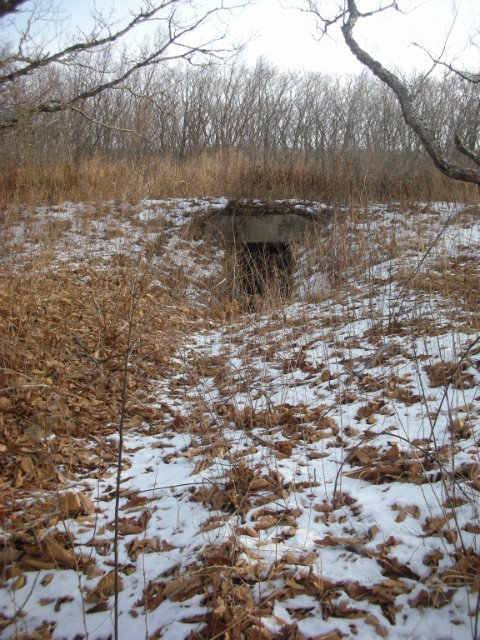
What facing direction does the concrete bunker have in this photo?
toward the camera

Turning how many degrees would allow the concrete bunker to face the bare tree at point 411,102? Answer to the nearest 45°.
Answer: approximately 45° to its left
